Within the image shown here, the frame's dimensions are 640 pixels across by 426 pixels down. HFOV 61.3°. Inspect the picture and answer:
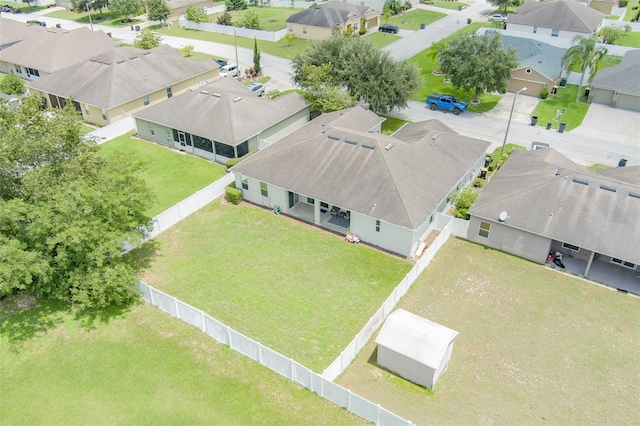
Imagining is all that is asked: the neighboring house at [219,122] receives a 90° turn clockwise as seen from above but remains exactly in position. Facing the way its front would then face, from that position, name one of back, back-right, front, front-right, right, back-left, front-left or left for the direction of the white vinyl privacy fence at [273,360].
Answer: front-right

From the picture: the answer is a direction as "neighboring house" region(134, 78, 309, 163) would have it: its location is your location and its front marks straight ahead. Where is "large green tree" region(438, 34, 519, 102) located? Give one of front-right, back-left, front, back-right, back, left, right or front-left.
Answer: front-right

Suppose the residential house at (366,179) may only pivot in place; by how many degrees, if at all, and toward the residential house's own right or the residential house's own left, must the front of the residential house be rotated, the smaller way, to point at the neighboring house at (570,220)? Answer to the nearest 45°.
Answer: approximately 45° to the residential house's own right

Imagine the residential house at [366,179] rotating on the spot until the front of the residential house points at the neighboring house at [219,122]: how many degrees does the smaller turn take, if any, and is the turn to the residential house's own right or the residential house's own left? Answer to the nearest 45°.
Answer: approximately 90° to the residential house's own left

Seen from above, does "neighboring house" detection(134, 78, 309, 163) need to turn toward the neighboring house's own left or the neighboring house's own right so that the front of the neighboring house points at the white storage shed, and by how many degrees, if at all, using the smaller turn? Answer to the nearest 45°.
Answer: approximately 135° to the neighboring house's own right

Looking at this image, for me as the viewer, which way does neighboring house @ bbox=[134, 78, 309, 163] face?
facing away from the viewer and to the right of the viewer

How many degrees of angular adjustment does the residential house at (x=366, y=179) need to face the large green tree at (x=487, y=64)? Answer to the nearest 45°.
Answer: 0° — it already faces it

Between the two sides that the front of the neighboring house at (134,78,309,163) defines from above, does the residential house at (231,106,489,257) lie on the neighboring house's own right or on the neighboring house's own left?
on the neighboring house's own right

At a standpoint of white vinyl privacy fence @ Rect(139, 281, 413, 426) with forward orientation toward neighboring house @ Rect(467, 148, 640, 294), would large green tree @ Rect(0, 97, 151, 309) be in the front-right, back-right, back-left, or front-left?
back-left

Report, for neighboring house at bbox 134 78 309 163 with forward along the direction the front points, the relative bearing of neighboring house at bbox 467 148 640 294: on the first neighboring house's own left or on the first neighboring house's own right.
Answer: on the first neighboring house's own right

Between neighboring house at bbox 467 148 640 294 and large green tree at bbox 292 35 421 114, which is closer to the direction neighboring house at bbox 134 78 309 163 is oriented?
the large green tree

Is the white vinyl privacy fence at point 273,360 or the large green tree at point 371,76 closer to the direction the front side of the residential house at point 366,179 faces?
the large green tree

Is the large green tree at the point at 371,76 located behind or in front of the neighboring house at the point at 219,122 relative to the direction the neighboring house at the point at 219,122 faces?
in front

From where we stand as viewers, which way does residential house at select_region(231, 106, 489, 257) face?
facing away from the viewer and to the right of the viewer
